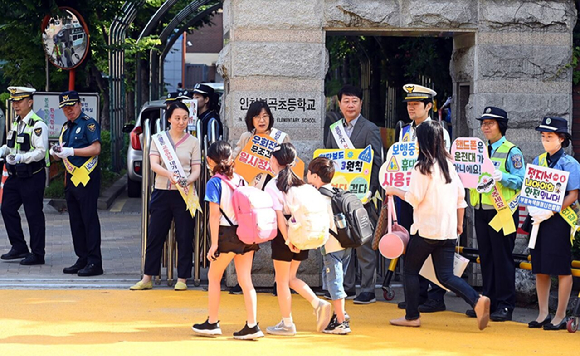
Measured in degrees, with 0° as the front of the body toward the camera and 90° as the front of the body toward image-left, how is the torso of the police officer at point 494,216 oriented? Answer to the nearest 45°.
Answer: approximately 45°

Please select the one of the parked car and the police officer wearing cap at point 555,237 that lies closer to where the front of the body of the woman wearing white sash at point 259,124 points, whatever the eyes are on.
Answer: the police officer wearing cap

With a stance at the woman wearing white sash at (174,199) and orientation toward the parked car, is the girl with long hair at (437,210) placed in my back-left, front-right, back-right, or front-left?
back-right

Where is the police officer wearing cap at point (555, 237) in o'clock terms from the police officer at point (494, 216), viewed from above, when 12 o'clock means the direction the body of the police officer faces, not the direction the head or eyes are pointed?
The police officer wearing cap is roughly at 9 o'clock from the police officer.

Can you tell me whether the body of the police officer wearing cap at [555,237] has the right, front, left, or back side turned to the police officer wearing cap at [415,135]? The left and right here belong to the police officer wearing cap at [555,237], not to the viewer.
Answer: right

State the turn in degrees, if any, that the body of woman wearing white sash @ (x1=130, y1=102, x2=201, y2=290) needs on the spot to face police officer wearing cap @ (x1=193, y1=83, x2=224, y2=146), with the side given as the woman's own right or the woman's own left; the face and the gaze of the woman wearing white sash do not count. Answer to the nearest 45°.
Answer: approximately 180°

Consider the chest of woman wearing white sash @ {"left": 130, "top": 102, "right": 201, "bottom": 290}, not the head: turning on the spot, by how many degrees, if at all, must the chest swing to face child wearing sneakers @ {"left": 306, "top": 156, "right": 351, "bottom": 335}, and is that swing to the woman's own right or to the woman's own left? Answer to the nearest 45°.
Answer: approximately 45° to the woman's own left

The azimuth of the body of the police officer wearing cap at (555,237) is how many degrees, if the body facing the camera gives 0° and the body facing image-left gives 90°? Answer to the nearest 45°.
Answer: approximately 45°
